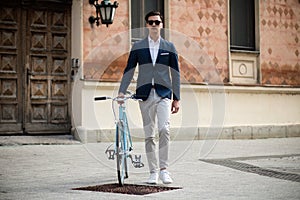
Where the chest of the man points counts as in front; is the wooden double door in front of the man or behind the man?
behind

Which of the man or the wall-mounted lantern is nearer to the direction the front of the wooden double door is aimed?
the man

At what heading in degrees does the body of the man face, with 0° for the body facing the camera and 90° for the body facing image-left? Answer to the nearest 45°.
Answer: approximately 0°

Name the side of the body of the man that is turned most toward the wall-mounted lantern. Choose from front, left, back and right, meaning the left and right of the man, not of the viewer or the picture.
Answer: back

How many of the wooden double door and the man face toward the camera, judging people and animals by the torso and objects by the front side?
2

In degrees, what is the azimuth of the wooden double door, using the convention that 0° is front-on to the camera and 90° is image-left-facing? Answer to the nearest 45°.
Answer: approximately 0°

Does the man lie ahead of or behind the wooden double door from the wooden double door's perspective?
ahead

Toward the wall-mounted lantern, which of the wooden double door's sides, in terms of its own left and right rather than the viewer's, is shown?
left
